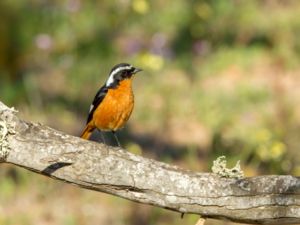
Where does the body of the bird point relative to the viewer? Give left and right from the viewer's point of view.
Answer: facing the viewer and to the right of the viewer
